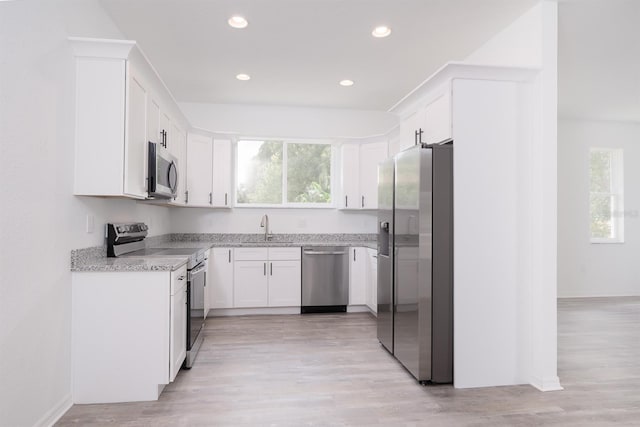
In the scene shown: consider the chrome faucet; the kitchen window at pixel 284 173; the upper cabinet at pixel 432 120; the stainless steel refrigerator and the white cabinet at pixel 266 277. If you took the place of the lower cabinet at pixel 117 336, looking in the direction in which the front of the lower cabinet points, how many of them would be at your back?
0

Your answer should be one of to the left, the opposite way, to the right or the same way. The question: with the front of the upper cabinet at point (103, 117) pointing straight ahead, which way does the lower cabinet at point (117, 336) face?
the same way

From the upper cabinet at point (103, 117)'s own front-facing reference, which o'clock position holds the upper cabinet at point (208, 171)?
the upper cabinet at point (208, 171) is roughly at 10 o'clock from the upper cabinet at point (103, 117).

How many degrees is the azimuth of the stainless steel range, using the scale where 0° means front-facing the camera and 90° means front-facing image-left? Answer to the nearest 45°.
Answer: approximately 270°

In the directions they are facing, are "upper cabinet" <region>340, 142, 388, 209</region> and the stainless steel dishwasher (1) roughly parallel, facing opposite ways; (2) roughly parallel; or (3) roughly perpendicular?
roughly parallel

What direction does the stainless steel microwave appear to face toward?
to the viewer's right

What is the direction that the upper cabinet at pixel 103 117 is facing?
to the viewer's right

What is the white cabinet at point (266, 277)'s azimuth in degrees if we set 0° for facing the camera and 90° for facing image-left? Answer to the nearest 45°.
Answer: approximately 0°

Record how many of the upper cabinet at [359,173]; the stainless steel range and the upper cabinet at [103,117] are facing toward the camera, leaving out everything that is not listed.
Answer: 1

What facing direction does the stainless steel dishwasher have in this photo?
toward the camera

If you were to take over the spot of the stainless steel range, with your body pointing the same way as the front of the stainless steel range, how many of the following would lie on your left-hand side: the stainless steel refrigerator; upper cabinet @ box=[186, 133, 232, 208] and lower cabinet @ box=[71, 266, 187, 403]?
1

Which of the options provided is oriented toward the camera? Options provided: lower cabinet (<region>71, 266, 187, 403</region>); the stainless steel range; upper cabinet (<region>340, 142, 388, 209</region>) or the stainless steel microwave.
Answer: the upper cabinet

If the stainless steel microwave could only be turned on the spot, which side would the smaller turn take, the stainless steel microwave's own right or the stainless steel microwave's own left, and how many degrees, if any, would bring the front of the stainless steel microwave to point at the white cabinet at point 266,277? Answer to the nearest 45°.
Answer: approximately 45° to the stainless steel microwave's own left

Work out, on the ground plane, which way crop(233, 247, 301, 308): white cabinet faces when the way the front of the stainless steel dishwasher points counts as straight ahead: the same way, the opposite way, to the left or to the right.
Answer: the same way

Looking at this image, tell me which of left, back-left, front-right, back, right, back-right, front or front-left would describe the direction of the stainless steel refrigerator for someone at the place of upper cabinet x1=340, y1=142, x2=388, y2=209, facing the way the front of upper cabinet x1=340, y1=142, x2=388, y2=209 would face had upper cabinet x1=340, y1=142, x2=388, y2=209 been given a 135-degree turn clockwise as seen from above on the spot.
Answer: back-left

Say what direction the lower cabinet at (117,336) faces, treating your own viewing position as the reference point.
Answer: facing to the right of the viewer

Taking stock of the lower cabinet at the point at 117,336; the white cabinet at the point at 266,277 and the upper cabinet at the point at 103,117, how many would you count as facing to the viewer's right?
2

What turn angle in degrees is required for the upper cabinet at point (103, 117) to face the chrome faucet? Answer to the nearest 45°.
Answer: approximately 45° to its left

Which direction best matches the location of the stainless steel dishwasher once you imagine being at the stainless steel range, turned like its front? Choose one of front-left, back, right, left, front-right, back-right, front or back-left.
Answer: front-left
